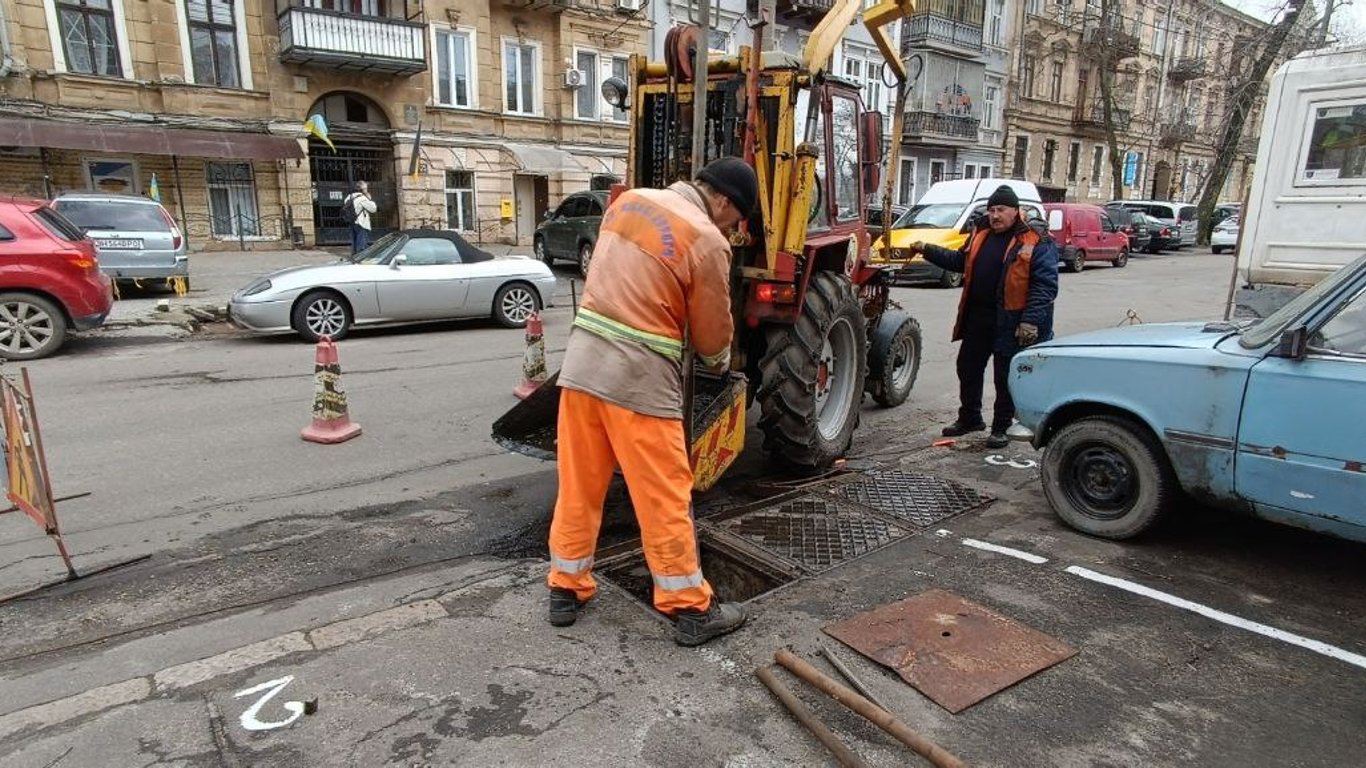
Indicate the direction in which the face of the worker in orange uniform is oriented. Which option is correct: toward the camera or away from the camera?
away from the camera

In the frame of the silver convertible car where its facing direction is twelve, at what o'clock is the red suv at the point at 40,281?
The red suv is roughly at 12 o'clock from the silver convertible car.

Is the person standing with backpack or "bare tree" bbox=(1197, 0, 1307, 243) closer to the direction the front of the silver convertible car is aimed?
the person standing with backpack

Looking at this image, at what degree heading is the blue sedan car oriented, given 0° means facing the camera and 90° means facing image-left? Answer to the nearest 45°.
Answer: approximately 90°

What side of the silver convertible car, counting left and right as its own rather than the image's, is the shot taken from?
left

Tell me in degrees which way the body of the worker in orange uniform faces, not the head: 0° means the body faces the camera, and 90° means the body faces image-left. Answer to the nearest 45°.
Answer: approximately 225°

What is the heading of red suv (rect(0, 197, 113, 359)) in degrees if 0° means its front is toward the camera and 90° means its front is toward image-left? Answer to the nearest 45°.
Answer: approximately 90°

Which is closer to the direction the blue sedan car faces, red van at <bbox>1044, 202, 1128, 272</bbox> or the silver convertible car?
the silver convertible car

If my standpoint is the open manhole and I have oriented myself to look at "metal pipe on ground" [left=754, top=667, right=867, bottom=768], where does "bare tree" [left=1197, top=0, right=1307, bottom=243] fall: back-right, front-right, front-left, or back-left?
back-left

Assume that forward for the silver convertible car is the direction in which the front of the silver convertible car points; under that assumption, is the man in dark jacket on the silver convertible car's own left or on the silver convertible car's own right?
on the silver convertible car's own left

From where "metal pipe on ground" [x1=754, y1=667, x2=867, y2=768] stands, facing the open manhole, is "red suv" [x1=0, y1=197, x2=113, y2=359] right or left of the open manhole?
left
